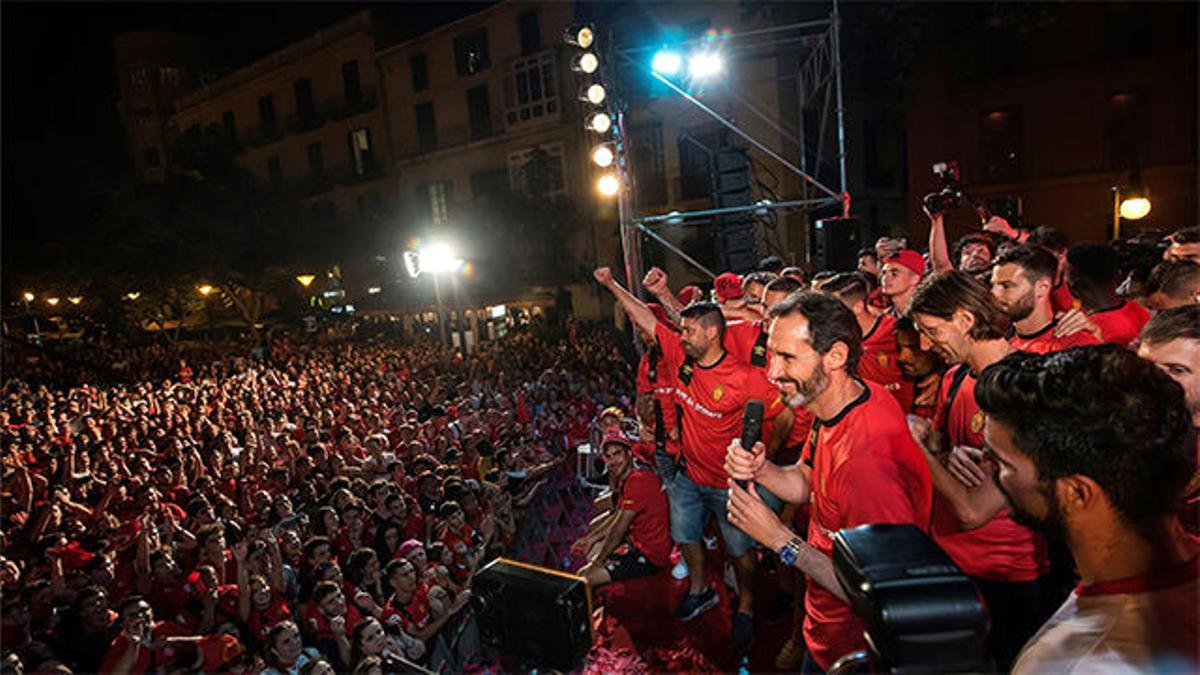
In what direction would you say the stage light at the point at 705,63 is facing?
toward the camera

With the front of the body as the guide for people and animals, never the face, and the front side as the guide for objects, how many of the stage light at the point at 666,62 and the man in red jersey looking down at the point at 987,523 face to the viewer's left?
1

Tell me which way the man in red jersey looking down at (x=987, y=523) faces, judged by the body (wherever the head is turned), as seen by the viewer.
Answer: to the viewer's left

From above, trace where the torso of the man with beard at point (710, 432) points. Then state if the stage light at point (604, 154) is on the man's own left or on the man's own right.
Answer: on the man's own right

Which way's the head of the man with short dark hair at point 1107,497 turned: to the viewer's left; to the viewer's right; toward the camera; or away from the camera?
to the viewer's left

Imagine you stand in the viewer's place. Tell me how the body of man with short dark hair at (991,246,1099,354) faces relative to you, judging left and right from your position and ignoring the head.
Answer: facing the viewer and to the left of the viewer

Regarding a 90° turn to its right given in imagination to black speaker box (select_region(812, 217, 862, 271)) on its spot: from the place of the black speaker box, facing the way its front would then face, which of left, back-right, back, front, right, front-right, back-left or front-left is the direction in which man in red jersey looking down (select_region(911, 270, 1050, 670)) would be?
back-left

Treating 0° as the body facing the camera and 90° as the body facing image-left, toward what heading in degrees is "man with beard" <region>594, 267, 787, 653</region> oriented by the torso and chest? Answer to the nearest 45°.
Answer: approximately 45°

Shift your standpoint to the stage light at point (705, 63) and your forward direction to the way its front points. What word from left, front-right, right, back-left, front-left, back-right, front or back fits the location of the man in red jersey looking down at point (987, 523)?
front

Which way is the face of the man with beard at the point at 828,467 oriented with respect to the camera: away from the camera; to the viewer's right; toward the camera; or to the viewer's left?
to the viewer's left
